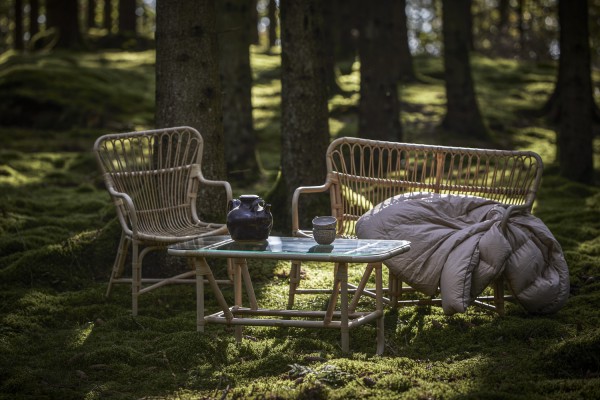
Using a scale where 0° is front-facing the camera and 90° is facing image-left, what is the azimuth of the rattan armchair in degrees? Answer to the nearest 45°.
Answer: approximately 315°

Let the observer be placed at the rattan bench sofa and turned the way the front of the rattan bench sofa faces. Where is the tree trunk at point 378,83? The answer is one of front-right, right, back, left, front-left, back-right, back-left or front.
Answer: back-right

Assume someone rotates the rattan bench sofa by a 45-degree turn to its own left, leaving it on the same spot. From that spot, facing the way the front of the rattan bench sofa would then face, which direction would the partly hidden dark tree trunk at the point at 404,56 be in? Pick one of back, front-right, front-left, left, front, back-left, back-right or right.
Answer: back

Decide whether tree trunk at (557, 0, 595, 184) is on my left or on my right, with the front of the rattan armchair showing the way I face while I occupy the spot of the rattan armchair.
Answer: on my left

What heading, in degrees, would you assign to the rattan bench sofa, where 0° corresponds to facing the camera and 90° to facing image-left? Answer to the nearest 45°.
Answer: approximately 45°

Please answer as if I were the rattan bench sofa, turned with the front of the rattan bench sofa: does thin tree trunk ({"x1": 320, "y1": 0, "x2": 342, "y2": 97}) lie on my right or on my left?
on my right

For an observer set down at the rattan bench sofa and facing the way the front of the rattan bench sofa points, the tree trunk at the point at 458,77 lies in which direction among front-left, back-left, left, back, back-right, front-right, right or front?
back-right

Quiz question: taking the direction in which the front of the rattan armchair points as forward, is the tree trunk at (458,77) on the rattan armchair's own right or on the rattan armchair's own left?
on the rattan armchair's own left

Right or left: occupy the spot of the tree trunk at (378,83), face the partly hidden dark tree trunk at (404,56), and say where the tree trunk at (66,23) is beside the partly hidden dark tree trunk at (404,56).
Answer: left

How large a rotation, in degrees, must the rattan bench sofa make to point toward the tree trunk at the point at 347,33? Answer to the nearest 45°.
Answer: approximately 135° to its right
